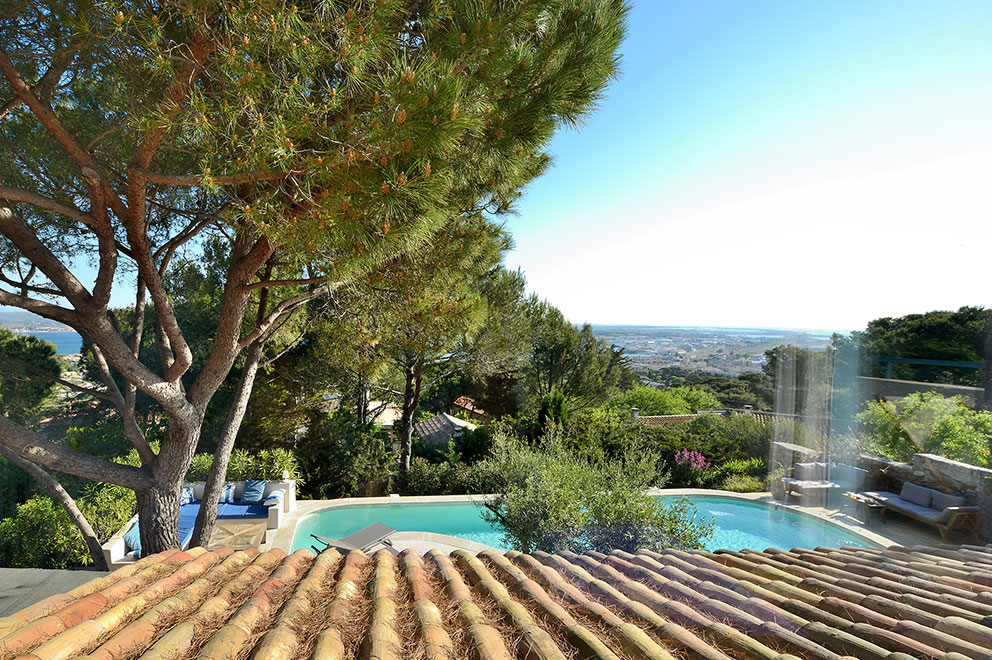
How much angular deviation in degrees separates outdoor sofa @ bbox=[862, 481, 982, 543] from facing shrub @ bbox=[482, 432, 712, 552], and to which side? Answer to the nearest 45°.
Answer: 0° — it already faces it

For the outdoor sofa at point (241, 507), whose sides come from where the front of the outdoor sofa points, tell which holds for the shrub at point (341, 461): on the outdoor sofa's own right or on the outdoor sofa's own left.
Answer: on the outdoor sofa's own left

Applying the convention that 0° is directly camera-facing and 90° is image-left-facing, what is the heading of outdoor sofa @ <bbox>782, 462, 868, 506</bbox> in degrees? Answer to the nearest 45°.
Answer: approximately 0°

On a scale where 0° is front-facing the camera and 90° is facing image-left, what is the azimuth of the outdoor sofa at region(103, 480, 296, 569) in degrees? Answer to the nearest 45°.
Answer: approximately 315°

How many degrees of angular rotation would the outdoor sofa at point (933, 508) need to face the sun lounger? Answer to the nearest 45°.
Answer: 0° — it already faces it

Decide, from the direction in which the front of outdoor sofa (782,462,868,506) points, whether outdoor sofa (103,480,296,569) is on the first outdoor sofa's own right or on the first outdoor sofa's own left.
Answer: on the first outdoor sofa's own right

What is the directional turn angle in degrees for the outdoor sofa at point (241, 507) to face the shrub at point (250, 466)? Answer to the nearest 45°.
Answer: approximately 135° to its left

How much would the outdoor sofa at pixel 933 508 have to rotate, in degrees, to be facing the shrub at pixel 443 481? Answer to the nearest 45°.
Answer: approximately 45° to its right

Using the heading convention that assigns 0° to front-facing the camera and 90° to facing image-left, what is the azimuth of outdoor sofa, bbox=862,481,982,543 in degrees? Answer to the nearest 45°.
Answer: approximately 45°
